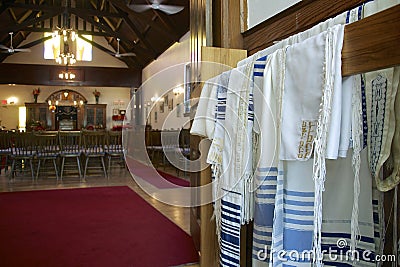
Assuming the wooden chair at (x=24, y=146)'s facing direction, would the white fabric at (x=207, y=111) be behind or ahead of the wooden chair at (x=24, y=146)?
behind

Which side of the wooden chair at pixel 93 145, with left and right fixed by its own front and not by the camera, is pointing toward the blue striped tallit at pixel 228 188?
back

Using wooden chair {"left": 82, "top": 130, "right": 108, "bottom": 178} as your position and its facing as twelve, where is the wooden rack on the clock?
The wooden rack is roughly at 6 o'clock from the wooden chair.

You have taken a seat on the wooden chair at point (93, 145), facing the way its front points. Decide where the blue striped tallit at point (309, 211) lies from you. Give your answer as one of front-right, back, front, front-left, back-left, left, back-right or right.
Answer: back

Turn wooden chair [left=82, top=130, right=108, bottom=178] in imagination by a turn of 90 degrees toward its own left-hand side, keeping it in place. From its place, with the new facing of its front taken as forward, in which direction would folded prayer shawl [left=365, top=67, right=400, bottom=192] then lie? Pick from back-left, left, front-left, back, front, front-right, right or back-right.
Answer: left

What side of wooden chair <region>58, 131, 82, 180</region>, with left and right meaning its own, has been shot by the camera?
back

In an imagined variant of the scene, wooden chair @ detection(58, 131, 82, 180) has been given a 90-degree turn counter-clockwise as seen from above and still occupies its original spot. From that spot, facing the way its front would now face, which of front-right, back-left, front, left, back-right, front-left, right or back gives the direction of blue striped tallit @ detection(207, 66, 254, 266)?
left

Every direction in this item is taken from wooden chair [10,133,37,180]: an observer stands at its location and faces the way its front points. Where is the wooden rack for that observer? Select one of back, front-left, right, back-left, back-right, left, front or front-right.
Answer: back

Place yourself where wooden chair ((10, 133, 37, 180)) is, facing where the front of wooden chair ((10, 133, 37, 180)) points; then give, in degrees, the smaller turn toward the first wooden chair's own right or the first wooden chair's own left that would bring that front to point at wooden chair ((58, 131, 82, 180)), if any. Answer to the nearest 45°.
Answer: approximately 90° to the first wooden chair's own right

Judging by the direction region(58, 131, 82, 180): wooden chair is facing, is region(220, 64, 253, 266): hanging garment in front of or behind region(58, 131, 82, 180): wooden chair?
behind

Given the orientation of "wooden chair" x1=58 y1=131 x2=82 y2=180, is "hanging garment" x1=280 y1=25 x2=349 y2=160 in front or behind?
behind

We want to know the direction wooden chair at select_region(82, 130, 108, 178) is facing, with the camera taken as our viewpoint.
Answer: facing away from the viewer

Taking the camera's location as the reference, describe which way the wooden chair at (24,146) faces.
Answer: facing away from the viewer
